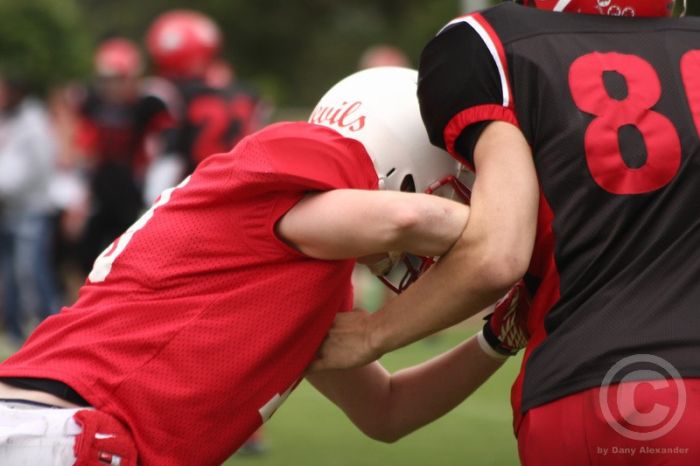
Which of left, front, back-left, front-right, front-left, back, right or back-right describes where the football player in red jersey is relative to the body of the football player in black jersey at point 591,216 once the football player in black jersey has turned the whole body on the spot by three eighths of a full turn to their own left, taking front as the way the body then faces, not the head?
right

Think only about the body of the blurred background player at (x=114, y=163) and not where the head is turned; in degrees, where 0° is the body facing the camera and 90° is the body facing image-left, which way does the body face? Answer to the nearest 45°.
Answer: approximately 0°

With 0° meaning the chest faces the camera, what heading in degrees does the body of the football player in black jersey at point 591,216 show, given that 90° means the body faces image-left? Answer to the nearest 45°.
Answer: approximately 135°

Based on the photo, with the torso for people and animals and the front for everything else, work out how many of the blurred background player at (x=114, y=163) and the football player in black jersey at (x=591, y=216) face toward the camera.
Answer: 1

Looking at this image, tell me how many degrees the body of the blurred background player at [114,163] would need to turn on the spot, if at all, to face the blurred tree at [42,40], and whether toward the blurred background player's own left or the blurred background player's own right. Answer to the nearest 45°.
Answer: approximately 180°

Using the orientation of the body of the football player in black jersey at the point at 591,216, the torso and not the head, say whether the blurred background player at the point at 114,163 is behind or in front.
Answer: in front

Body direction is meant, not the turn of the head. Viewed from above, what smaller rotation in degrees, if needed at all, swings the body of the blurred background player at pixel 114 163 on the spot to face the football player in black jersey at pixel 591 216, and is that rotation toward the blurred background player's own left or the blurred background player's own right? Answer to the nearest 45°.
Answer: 0° — they already face them

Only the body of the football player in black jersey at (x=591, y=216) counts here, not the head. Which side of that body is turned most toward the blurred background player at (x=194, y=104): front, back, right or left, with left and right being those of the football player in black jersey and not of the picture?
front
